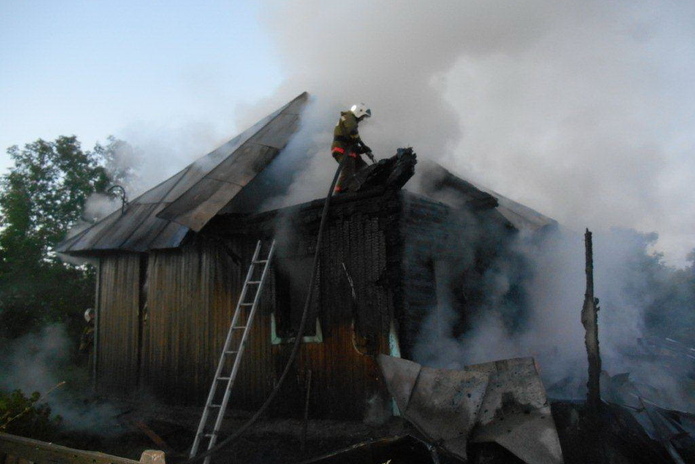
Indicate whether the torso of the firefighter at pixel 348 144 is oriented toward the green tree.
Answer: no

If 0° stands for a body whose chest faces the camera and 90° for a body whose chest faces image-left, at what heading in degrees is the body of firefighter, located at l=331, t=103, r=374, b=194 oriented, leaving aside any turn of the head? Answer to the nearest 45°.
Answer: approximately 270°

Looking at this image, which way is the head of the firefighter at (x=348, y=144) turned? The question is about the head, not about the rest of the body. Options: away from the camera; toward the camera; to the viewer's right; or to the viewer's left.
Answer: to the viewer's right
